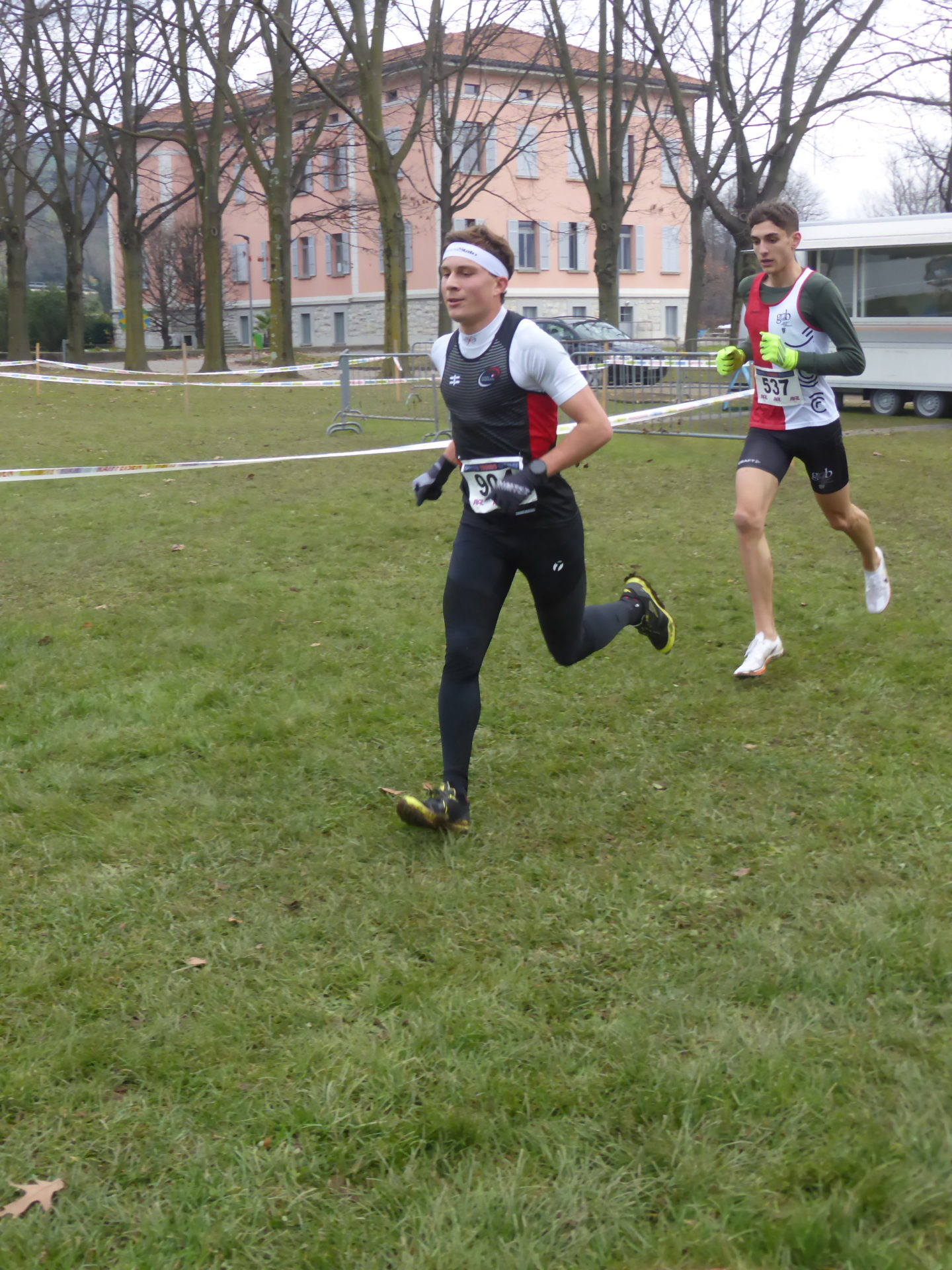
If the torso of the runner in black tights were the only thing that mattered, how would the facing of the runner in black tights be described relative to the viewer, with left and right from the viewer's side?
facing the viewer and to the left of the viewer

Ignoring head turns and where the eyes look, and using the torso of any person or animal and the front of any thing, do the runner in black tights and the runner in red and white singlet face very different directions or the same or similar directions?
same or similar directions

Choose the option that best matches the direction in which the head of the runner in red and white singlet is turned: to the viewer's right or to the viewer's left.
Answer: to the viewer's left

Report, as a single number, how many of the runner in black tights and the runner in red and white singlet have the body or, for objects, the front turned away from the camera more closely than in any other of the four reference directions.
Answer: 0

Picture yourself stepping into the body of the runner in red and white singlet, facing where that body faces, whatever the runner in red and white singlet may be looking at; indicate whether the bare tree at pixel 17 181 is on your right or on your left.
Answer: on your right

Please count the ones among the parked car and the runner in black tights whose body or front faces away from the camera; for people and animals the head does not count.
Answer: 0

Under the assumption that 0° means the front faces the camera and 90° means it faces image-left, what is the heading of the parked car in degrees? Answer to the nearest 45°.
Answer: approximately 315°

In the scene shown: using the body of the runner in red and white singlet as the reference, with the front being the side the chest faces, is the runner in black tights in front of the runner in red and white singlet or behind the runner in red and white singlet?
in front

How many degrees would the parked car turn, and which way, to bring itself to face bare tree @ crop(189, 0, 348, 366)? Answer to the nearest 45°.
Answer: approximately 180°

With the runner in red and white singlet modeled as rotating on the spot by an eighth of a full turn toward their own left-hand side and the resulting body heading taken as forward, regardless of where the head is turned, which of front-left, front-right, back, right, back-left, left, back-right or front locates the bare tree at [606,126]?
back

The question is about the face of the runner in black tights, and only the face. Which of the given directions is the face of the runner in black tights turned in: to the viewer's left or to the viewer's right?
to the viewer's left

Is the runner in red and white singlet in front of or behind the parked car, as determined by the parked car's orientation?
in front

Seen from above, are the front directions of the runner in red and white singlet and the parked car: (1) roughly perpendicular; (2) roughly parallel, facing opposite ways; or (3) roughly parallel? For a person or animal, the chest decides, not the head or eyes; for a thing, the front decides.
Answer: roughly perpendicular

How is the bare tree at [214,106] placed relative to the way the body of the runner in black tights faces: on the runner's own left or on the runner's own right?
on the runner's own right
